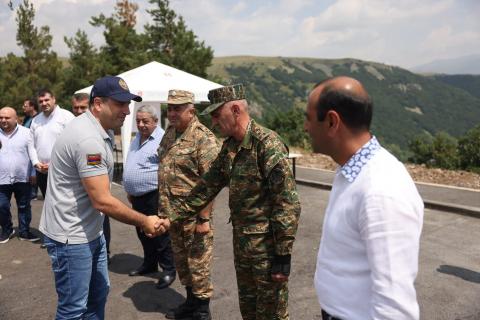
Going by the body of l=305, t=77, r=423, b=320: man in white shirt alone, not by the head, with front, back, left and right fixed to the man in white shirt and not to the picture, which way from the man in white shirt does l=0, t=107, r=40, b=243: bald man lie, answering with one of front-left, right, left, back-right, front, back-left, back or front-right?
front-right

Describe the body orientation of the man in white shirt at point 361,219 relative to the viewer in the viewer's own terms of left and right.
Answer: facing to the left of the viewer

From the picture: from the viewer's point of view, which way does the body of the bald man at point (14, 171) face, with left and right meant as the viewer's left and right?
facing the viewer

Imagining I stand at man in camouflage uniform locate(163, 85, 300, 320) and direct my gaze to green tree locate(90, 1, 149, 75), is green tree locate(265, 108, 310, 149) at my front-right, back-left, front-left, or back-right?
front-right

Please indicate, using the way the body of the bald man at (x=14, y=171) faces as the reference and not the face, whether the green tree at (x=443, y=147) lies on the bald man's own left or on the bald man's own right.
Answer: on the bald man's own left

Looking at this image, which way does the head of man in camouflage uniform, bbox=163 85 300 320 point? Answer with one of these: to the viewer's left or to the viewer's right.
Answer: to the viewer's left

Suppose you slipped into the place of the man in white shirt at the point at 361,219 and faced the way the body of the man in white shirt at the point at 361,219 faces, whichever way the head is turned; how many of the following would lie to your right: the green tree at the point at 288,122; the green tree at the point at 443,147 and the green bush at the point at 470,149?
3

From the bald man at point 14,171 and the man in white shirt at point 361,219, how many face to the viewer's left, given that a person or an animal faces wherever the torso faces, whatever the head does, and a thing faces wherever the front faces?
1

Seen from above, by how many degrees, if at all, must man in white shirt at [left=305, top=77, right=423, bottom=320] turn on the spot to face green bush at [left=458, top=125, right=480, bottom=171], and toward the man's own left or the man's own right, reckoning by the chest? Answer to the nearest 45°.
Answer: approximately 90° to the man's own right

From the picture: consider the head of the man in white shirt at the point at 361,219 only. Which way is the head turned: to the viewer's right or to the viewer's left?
to the viewer's left

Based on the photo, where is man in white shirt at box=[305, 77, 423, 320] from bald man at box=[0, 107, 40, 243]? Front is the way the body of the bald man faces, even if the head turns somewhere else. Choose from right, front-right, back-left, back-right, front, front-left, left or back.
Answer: front

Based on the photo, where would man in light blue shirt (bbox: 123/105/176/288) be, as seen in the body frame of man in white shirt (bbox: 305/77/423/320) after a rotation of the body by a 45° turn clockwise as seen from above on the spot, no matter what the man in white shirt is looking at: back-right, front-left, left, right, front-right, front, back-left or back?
front
